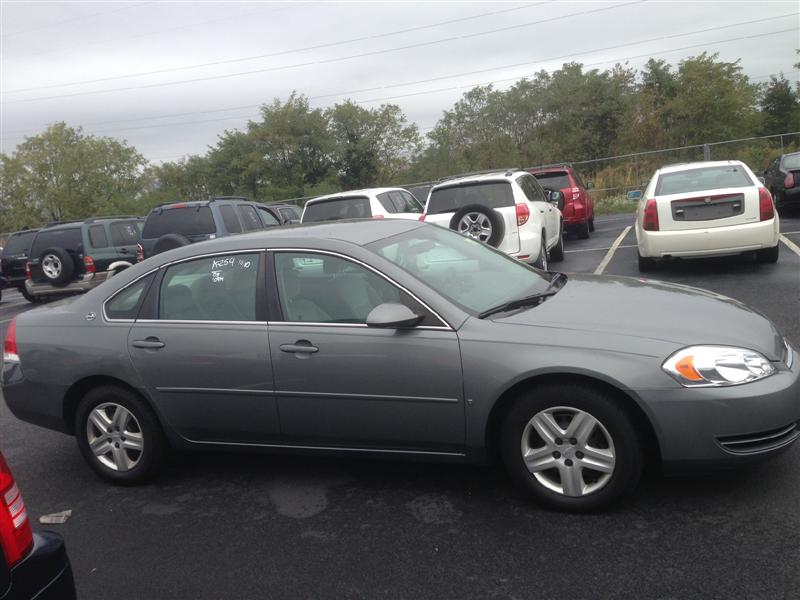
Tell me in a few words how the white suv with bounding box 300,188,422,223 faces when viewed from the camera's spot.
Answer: facing away from the viewer and to the right of the viewer

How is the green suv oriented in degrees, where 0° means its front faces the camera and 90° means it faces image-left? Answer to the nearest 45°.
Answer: approximately 225°

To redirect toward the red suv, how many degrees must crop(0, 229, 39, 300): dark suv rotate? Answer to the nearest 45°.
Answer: approximately 90° to its right

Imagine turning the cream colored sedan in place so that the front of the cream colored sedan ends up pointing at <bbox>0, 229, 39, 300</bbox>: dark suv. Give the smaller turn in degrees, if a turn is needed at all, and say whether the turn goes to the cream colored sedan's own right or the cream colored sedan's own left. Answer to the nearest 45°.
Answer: approximately 90° to the cream colored sedan's own left

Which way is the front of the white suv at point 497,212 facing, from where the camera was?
facing away from the viewer and to the right of the viewer

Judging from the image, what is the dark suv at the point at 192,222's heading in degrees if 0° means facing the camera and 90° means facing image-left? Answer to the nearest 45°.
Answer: approximately 225°

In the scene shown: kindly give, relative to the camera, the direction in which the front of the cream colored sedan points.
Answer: facing away from the viewer

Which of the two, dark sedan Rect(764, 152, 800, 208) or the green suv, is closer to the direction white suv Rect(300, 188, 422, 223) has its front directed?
the dark sedan

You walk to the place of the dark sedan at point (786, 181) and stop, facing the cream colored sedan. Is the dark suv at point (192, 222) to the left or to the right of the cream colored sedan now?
right
